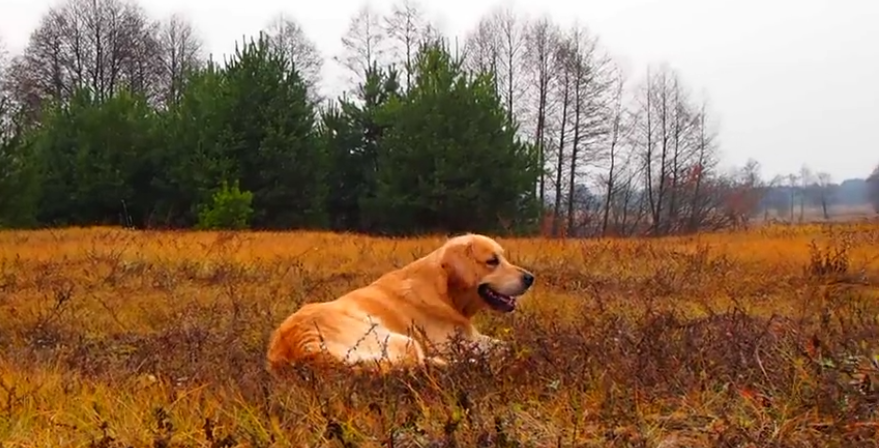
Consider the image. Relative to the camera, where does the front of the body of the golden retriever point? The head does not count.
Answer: to the viewer's right

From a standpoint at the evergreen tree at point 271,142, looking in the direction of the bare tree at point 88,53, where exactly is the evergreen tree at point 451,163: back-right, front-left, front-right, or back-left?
back-right

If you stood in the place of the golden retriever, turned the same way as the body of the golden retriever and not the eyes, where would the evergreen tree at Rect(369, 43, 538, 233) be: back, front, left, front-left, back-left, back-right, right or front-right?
left

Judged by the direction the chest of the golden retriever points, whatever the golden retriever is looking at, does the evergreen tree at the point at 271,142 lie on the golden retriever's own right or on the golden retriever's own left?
on the golden retriever's own left

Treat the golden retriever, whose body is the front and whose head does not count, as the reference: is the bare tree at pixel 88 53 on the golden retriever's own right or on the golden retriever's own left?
on the golden retriever's own left
